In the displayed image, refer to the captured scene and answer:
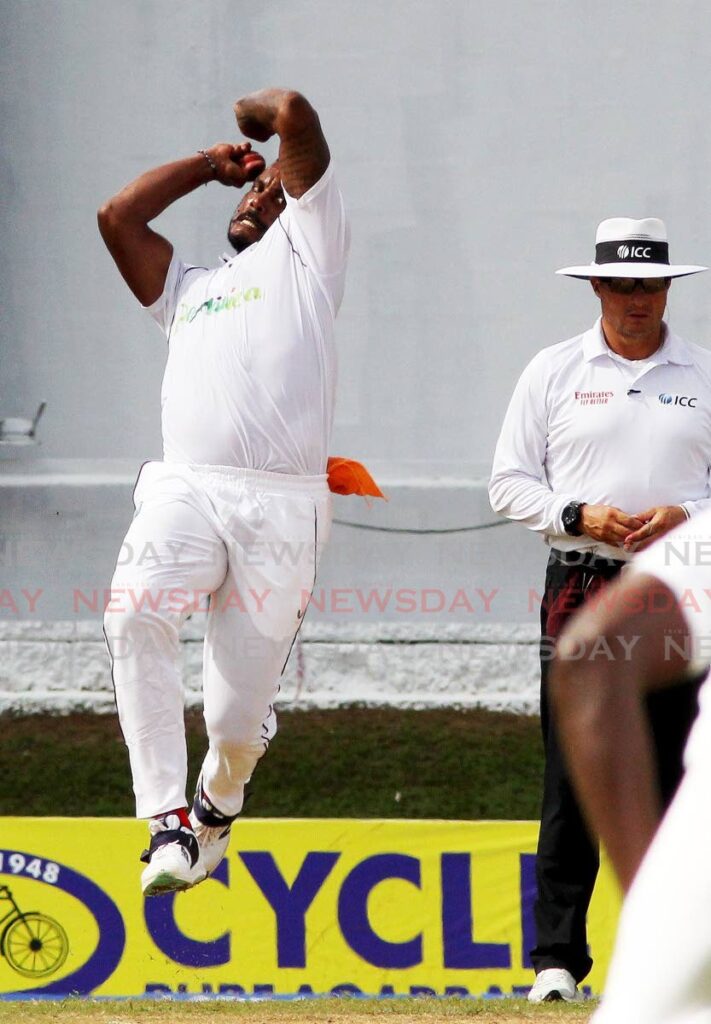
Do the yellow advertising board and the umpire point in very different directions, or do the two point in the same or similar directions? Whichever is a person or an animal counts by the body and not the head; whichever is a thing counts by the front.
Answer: same or similar directions

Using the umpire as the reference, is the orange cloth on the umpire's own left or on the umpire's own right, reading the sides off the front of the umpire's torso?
on the umpire's own right

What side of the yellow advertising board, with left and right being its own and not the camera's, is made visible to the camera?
front

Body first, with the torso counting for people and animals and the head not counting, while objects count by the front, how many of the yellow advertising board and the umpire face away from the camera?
0

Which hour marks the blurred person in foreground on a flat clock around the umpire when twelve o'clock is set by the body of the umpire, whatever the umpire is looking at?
The blurred person in foreground is roughly at 12 o'clock from the umpire.

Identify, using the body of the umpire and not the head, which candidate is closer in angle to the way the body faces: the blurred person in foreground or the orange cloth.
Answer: the blurred person in foreground

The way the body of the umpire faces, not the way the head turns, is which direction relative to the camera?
toward the camera

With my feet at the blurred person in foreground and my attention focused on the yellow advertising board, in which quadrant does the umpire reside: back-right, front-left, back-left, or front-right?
front-right
